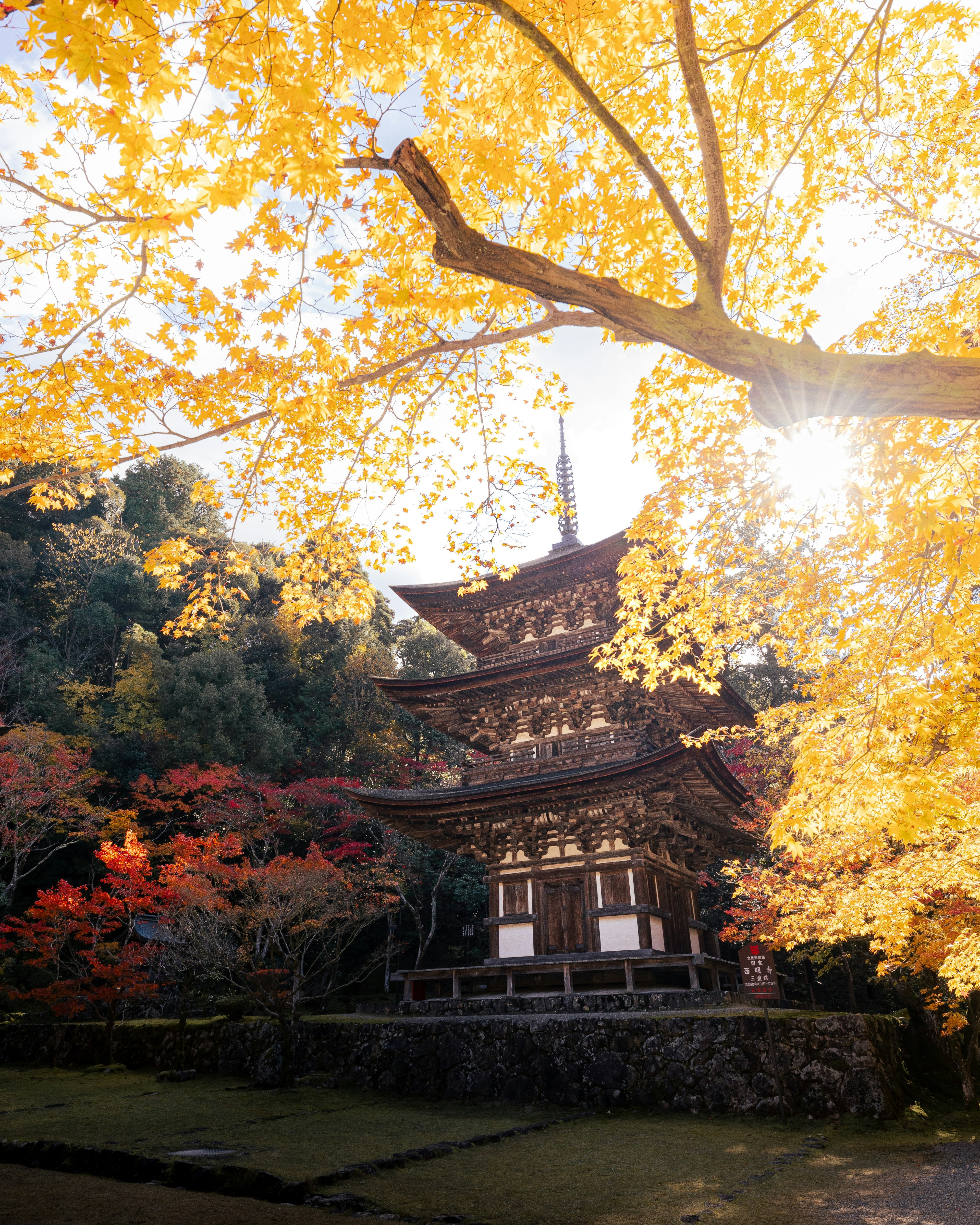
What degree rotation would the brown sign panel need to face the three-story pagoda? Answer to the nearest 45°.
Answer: approximately 135° to its right

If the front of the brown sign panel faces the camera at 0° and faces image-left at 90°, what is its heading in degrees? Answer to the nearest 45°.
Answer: approximately 0°

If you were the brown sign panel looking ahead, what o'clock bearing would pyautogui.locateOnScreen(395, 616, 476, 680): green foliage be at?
The green foliage is roughly at 5 o'clock from the brown sign panel.
